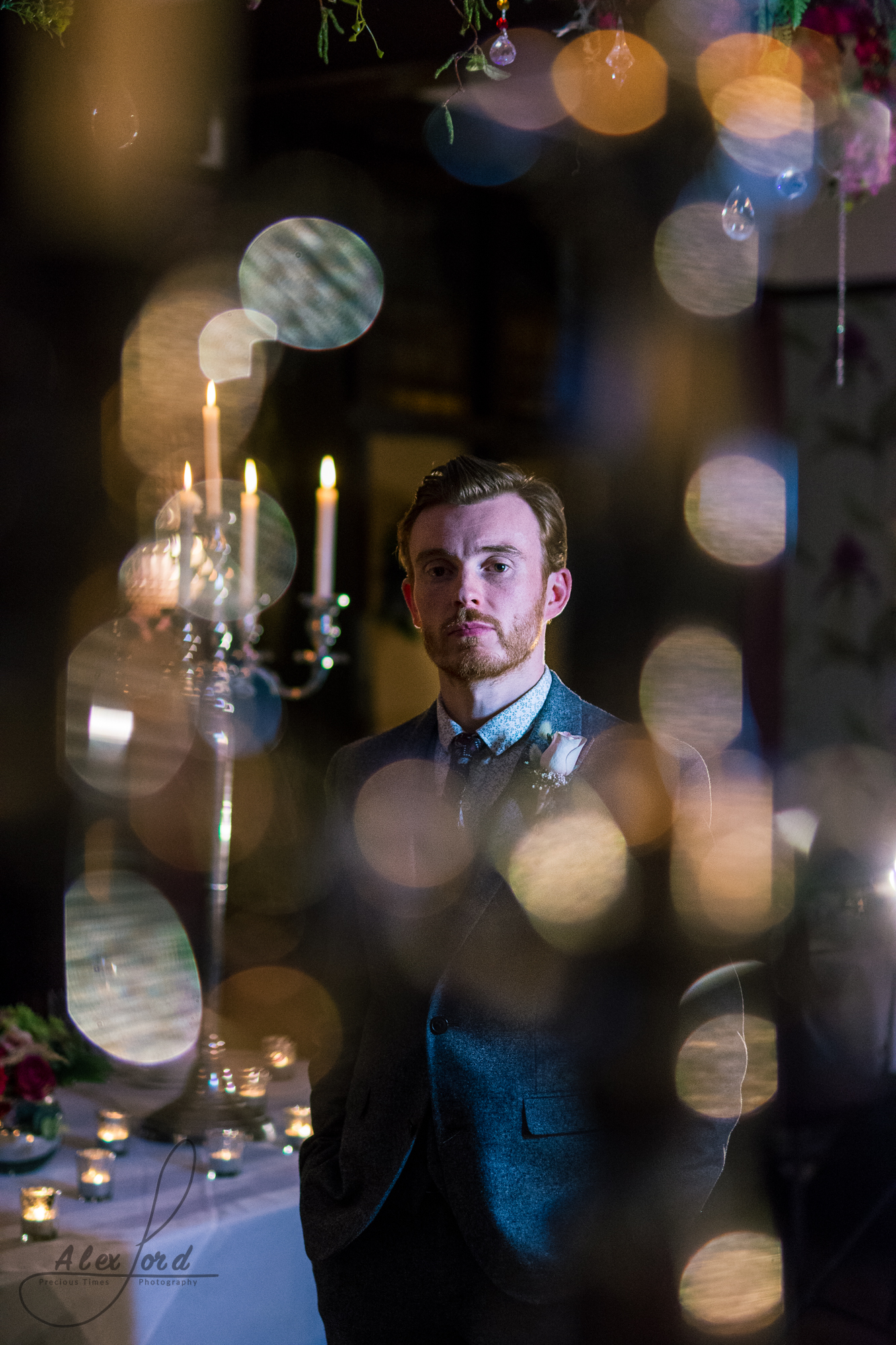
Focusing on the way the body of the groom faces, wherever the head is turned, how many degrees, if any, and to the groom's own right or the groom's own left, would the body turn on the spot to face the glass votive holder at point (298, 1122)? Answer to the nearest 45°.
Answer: approximately 90° to the groom's own right

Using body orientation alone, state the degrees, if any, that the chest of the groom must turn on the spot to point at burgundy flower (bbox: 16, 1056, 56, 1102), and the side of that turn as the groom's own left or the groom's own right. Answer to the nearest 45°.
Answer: approximately 90° to the groom's own right

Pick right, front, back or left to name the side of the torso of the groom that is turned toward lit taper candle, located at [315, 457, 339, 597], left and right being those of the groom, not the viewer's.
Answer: right

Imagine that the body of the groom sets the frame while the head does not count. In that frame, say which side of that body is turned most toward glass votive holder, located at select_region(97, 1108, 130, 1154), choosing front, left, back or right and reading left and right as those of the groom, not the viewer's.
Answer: right

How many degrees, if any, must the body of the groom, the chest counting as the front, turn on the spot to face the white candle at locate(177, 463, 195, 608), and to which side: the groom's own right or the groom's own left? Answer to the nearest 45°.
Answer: approximately 90° to the groom's own right

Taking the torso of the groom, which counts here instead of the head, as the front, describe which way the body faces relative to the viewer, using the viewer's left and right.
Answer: facing the viewer and to the left of the viewer
